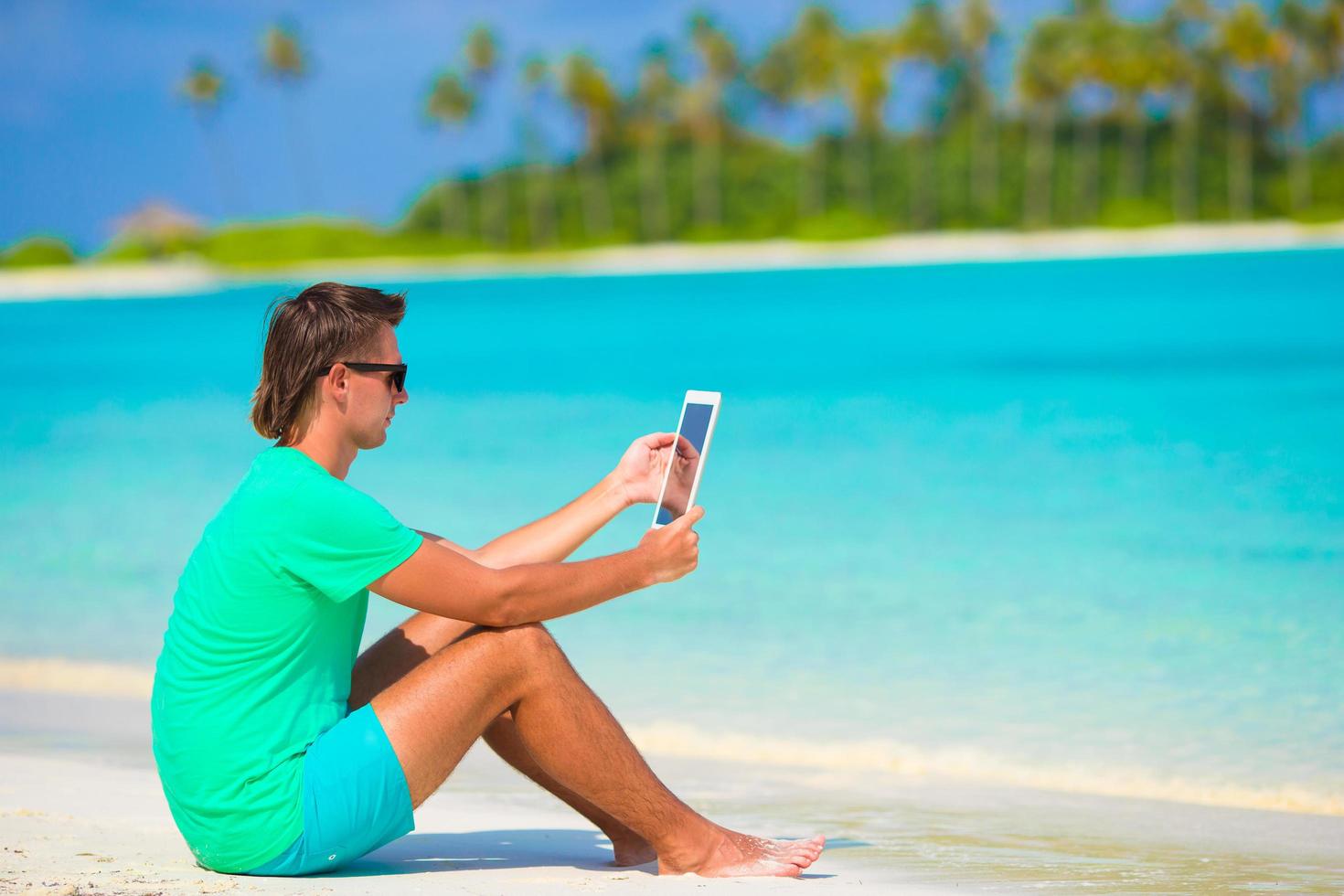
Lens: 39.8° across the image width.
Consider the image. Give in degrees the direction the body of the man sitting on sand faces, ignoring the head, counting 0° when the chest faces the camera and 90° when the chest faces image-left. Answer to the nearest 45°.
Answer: approximately 270°

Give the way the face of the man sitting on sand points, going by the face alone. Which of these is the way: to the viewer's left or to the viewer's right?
to the viewer's right
